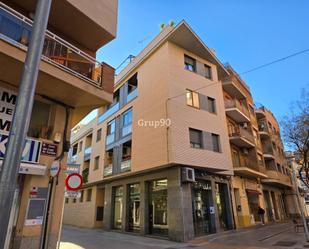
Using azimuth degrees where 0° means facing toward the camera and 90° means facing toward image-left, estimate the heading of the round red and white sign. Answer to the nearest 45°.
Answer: approximately 0°

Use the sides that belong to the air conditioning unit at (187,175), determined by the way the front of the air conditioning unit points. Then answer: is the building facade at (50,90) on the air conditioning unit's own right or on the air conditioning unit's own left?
on the air conditioning unit's own right

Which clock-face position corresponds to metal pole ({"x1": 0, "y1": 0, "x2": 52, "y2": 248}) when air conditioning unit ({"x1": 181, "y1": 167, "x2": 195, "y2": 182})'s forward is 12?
The metal pole is roughly at 2 o'clock from the air conditioning unit.

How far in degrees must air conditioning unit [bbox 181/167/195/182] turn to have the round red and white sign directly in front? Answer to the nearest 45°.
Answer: approximately 45° to its right

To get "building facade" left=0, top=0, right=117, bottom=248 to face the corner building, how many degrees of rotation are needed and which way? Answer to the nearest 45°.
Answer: approximately 90° to its left

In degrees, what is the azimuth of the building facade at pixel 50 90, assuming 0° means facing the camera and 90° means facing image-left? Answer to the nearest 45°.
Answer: approximately 315°
